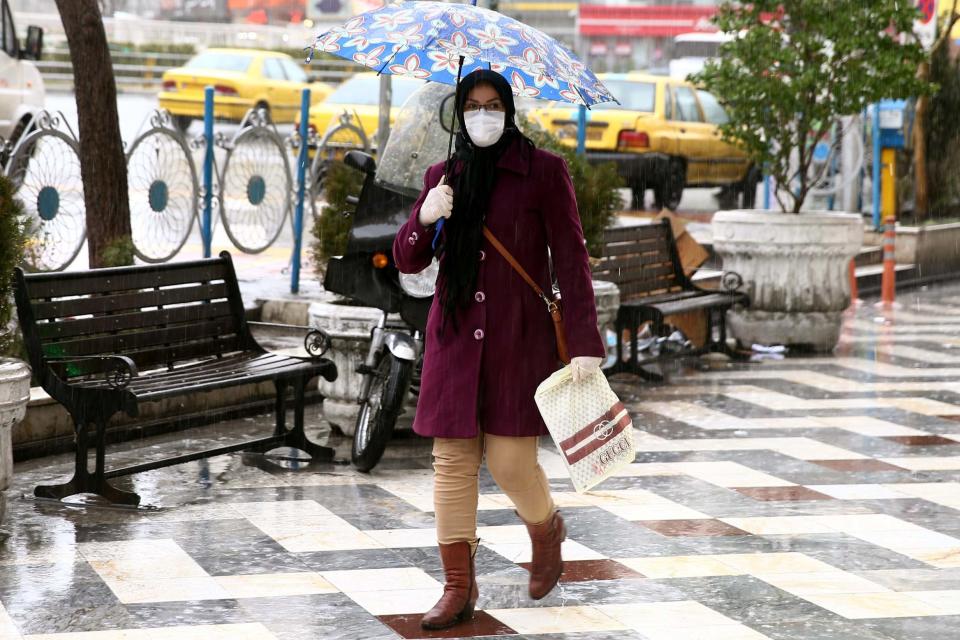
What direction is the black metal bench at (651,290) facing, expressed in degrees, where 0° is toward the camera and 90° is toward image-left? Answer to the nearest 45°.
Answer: approximately 315°

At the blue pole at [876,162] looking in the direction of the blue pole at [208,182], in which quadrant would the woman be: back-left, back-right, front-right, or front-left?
front-left

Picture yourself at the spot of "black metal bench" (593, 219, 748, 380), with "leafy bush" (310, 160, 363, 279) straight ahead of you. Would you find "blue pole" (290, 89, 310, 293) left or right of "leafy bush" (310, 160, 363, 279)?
right

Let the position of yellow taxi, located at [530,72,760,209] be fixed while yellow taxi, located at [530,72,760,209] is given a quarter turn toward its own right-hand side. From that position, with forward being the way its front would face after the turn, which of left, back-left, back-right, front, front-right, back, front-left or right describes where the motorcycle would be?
front-right

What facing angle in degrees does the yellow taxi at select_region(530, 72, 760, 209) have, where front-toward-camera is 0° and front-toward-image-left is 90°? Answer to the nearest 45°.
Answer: approximately 225°

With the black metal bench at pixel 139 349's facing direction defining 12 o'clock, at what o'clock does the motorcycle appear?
The motorcycle is roughly at 10 o'clock from the black metal bench.

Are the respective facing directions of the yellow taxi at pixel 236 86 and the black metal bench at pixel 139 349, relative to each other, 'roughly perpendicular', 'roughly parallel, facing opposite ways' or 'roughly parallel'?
roughly perpendicular

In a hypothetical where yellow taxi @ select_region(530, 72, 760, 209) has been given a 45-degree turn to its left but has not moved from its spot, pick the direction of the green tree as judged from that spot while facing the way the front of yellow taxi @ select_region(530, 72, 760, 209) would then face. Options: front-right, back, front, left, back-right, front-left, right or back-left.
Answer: back

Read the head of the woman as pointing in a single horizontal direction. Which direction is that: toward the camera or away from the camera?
toward the camera

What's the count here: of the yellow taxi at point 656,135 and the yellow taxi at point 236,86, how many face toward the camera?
0

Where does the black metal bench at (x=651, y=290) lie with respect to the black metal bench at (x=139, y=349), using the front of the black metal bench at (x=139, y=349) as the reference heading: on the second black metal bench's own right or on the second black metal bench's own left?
on the second black metal bench's own left

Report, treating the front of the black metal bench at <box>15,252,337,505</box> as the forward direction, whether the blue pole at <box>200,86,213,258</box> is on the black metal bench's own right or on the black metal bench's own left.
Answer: on the black metal bench's own left

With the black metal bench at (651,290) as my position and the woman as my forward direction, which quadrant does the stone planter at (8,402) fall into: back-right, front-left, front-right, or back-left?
front-right

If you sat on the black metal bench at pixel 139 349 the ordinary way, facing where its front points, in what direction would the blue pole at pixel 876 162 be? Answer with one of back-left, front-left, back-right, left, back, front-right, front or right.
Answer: left

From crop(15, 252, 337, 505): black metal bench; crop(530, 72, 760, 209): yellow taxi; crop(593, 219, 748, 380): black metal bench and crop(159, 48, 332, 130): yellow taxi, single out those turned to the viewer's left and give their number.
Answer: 0
